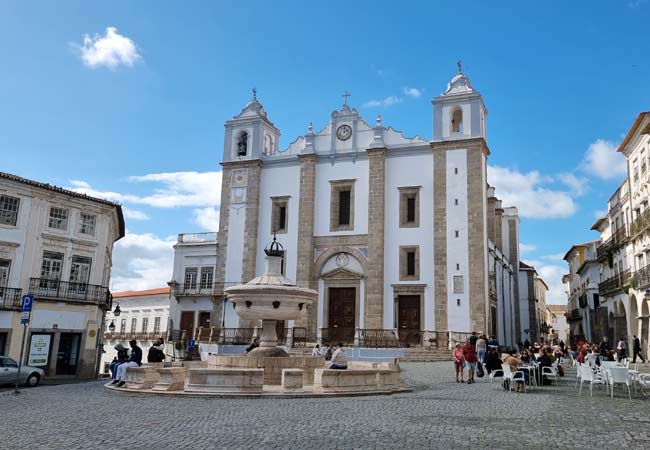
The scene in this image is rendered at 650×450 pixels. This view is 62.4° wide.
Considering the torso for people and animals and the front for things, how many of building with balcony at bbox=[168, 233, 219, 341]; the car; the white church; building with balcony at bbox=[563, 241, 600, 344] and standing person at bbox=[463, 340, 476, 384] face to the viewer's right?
1

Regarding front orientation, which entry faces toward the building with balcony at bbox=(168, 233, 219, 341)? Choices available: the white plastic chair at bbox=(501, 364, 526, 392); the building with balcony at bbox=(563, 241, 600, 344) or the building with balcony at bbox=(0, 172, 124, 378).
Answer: the building with balcony at bbox=(563, 241, 600, 344)

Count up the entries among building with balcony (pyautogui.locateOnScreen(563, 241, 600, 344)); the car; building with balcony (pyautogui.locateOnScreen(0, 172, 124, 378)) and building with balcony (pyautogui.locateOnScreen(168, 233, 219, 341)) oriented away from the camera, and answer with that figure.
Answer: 0

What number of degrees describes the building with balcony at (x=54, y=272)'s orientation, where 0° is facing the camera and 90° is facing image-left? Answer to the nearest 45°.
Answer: approximately 315°

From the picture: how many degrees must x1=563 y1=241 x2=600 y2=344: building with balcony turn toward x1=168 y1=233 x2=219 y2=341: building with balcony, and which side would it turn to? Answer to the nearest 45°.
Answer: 0° — it already faces it

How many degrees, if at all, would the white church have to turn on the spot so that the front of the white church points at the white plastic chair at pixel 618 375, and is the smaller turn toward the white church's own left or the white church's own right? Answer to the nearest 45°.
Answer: approximately 45° to the white church's own left

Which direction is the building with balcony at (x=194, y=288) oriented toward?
toward the camera

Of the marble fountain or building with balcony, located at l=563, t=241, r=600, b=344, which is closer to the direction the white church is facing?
the marble fountain

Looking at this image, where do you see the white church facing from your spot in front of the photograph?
facing the viewer and to the left of the viewer

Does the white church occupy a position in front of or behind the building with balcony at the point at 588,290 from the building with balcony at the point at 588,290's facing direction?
in front
